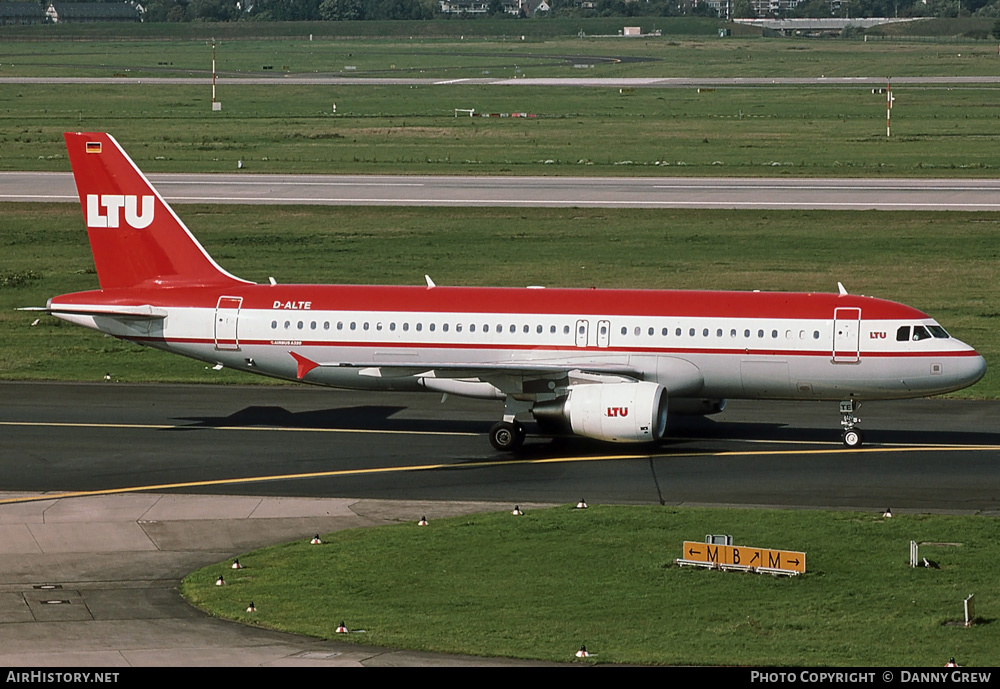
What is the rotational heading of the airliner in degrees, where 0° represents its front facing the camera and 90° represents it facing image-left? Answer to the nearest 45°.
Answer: approximately 270°
